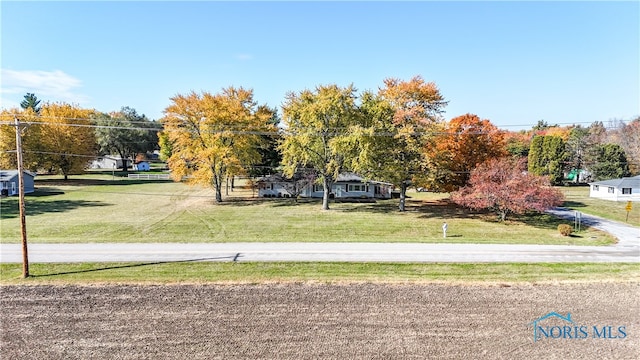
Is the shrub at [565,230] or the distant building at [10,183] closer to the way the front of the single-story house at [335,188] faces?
the shrub

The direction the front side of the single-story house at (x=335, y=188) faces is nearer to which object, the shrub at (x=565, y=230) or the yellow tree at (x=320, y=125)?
the yellow tree

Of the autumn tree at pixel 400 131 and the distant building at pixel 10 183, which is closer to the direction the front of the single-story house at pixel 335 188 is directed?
the autumn tree

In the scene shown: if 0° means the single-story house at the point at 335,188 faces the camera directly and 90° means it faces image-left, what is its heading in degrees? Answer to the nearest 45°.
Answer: approximately 0°

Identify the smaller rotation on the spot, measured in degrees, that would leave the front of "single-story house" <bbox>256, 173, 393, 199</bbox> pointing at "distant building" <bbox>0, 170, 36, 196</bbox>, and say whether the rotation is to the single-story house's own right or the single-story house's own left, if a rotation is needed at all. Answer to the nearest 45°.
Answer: approximately 90° to the single-story house's own right

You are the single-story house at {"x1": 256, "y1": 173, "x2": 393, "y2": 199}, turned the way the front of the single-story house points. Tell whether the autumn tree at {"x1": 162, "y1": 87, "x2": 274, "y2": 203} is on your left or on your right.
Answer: on your right

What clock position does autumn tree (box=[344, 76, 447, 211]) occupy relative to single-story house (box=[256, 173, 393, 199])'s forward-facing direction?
The autumn tree is roughly at 11 o'clock from the single-story house.

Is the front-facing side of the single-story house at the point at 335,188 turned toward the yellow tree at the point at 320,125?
yes
